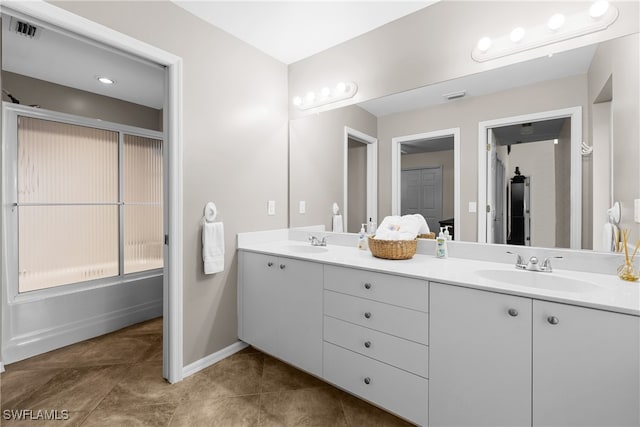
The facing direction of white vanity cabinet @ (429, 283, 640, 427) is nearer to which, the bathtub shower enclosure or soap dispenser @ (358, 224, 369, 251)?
the bathtub shower enclosure

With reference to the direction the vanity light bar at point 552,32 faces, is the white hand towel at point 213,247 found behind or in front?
in front

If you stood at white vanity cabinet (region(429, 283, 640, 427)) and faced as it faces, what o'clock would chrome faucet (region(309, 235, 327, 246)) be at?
The chrome faucet is roughly at 2 o'clock from the white vanity cabinet.

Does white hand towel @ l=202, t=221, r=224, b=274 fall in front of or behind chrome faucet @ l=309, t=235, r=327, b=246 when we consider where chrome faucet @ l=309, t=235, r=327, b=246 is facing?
in front

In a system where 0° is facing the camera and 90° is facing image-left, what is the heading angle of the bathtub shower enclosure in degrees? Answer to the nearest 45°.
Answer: approximately 315°
